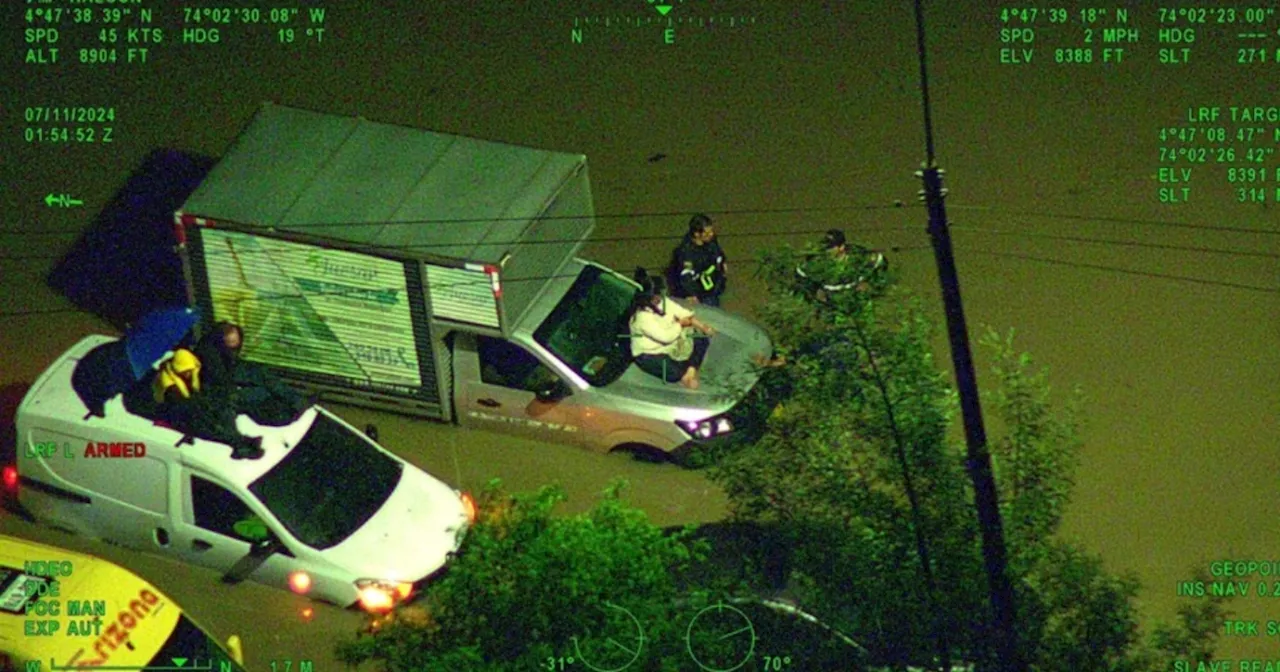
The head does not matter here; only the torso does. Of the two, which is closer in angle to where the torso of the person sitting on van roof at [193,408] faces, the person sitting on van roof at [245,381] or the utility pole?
the utility pole

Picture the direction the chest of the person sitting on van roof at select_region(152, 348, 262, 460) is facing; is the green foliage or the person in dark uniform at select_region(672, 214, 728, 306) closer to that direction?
the green foliage

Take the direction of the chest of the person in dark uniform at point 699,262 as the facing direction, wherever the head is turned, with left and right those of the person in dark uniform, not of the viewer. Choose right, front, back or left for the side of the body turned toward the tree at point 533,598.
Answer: front

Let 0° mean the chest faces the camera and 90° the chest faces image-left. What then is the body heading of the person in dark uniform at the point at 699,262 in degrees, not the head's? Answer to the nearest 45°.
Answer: approximately 0°

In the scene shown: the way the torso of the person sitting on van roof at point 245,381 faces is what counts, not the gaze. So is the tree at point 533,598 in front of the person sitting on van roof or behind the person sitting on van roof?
in front

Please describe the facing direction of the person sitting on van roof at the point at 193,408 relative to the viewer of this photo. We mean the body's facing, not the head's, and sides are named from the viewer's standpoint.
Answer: facing the viewer and to the right of the viewer
